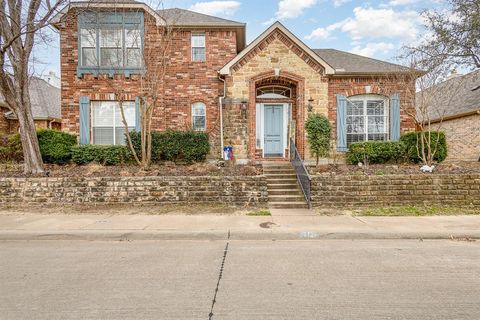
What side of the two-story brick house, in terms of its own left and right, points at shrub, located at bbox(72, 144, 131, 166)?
right

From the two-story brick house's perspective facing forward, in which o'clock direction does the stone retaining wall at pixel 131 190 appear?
The stone retaining wall is roughly at 1 o'clock from the two-story brick house.

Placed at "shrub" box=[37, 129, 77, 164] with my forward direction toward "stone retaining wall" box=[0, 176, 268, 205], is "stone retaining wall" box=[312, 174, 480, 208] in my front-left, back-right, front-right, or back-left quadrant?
front-left

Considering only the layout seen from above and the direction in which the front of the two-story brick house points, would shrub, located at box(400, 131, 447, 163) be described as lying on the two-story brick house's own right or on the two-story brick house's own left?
on the two-story brick house's own left

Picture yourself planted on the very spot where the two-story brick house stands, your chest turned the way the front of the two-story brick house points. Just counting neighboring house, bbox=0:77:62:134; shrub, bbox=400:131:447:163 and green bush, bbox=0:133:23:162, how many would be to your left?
1

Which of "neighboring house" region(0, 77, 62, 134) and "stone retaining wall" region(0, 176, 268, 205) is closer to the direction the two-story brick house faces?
the stone retaining wall

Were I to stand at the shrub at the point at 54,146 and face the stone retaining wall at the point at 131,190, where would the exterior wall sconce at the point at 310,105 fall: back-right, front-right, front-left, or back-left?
front-left

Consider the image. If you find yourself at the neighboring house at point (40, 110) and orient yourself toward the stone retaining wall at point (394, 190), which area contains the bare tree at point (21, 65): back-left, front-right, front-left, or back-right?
front-right

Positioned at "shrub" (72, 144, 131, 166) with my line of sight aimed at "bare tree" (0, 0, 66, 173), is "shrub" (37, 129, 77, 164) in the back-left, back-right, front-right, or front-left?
front-right

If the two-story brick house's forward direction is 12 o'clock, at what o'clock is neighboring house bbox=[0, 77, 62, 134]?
The neighboring house is roughly at 4 o'clock from the two-story brick house.

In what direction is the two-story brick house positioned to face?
toward the camera
